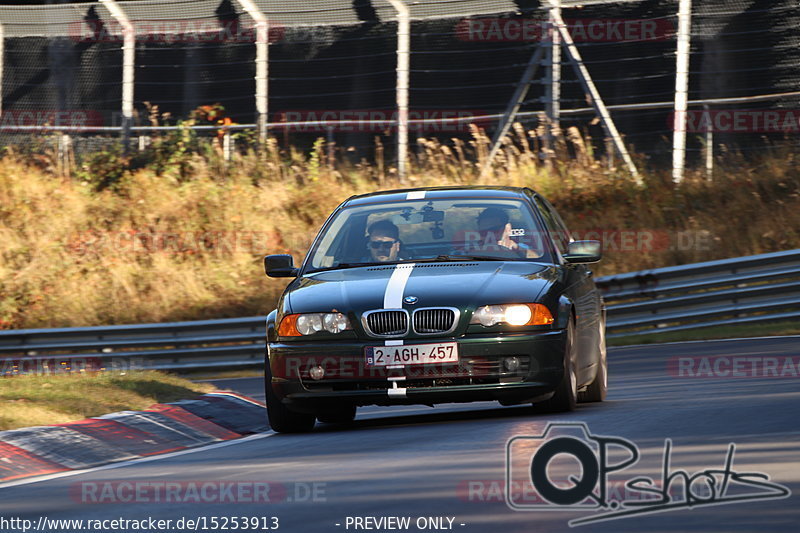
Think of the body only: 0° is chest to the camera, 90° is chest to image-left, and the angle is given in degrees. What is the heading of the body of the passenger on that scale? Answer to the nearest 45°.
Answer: approximately 0°

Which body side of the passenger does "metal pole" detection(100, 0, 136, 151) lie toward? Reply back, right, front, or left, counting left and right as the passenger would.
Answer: back

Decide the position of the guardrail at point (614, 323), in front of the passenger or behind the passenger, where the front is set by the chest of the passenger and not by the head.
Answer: behind

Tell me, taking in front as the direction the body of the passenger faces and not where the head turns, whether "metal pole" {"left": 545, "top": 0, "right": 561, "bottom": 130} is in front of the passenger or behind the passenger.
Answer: behind

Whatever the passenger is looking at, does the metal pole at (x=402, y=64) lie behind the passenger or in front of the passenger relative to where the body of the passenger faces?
behind

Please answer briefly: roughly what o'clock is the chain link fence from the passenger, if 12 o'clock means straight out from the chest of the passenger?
The chain link fence is roughly at 6 o'clock from the passenger.

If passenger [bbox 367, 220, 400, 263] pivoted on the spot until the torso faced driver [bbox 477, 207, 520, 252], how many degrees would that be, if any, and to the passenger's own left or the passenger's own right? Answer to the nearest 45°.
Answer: approximately 90° to the passenger's own left

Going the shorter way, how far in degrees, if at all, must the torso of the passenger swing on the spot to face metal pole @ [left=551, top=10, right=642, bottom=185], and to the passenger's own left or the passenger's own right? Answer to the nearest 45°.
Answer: approximately 180°
